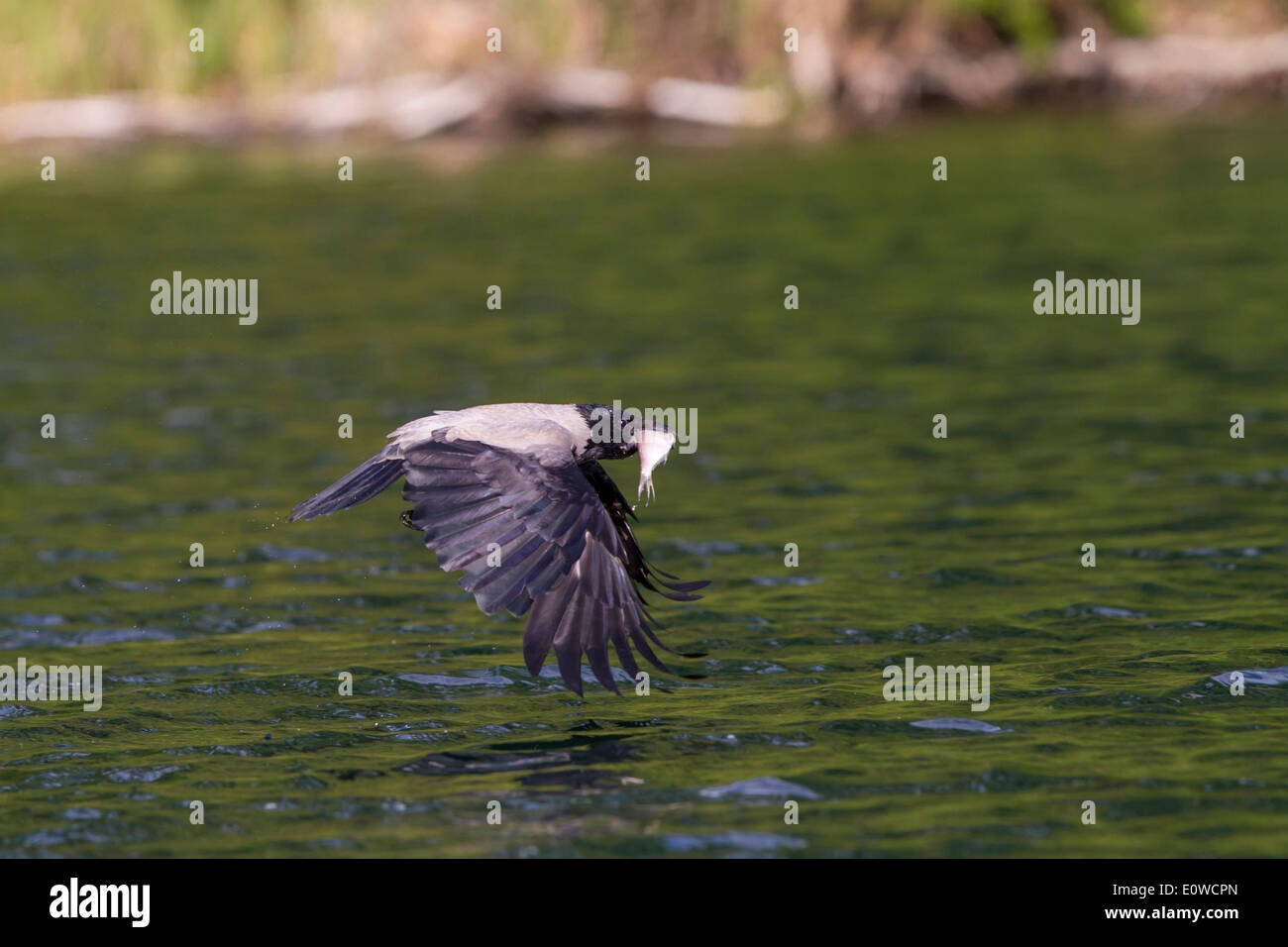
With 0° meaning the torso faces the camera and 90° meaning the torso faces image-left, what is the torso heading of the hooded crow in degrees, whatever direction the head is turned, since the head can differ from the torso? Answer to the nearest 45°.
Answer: approximately 270°
